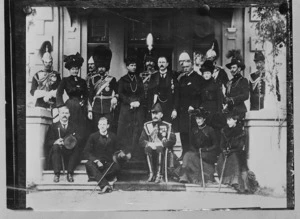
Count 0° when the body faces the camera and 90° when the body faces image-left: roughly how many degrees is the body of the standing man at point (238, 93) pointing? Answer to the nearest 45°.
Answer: approximately 45°
